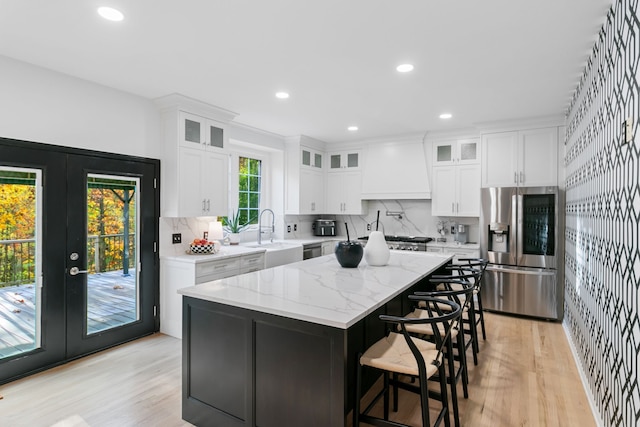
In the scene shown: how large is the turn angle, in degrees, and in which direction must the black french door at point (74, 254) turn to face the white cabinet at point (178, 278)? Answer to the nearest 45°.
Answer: approximately 45° to its left

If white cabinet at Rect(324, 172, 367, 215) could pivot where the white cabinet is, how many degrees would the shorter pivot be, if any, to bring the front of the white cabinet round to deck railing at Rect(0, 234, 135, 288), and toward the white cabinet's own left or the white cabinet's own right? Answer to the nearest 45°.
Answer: approximately 45° to the white cabinet's own right

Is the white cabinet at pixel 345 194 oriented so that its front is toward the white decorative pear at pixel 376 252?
yes

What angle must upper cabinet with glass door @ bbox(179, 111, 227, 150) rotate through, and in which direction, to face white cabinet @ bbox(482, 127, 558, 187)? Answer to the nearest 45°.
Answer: approximately 45° to its left

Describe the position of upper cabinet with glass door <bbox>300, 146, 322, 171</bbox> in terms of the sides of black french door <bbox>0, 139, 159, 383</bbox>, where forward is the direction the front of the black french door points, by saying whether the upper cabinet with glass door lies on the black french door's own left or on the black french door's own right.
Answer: on the black french door's own left

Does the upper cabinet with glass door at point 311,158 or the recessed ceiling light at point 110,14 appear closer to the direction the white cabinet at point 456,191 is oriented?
the recessed ceiling light
